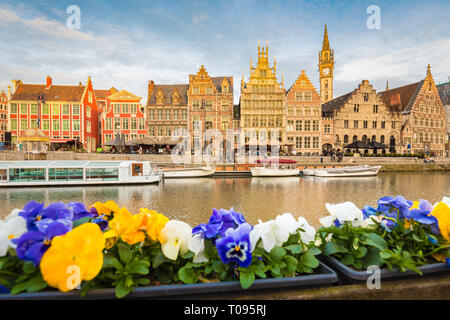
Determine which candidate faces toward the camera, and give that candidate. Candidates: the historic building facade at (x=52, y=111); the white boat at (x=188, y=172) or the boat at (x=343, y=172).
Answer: the historic building facade

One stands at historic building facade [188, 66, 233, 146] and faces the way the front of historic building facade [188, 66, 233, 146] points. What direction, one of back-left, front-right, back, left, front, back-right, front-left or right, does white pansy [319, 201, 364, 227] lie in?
front

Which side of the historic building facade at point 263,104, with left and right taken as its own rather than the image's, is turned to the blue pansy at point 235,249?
front

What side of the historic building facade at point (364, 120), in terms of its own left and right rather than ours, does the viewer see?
front

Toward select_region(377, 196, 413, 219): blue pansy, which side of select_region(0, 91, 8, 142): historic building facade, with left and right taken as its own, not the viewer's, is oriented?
front

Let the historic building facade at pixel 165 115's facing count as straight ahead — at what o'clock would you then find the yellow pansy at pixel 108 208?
The yellow pansy is roughly at 12 o'clock from the historic building facade.

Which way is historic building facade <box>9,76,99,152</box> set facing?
toward the camera

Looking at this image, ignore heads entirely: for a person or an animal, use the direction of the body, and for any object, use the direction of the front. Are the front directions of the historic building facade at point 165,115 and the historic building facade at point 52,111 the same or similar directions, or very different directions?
same or similar directions

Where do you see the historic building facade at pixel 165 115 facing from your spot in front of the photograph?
facing the viewer

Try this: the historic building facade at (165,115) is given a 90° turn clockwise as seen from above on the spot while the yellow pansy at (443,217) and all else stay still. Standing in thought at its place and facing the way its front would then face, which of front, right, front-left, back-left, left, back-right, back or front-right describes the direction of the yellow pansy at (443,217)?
left

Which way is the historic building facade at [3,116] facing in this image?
toward the camera

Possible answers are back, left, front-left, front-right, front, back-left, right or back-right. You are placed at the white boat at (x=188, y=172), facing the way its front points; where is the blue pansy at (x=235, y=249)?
right

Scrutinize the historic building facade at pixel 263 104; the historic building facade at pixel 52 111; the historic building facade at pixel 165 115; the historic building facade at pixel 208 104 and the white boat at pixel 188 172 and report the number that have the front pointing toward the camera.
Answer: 4

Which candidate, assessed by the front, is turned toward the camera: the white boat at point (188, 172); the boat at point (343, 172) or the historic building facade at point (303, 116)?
the historic building facade

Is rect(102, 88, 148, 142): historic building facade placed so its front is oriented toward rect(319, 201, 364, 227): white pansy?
yes

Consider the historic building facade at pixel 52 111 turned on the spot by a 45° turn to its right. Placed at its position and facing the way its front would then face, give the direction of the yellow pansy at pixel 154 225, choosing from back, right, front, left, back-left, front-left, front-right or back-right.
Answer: front-left

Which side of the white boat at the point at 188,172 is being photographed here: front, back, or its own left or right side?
right

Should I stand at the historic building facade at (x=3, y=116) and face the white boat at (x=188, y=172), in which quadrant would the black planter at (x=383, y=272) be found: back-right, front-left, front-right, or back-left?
front-right
